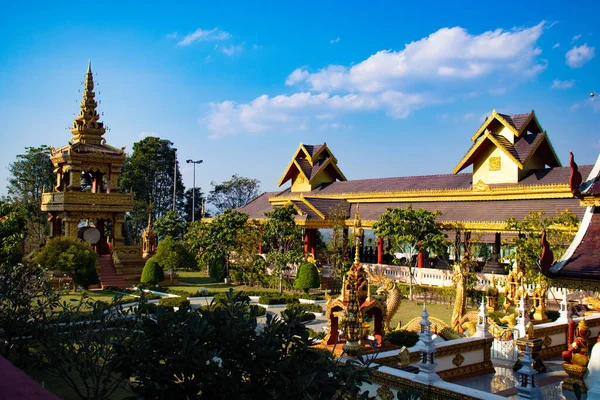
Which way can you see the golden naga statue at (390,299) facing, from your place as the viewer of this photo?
facing to the left of the viewer

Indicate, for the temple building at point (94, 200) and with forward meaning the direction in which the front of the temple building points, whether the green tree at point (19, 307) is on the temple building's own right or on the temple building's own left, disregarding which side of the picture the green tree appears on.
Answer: on the temple building's own right

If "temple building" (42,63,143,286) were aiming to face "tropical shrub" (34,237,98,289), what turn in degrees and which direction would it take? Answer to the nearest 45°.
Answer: approximately 45° to its right

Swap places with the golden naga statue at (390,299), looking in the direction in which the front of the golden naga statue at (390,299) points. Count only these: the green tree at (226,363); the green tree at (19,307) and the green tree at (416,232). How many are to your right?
1

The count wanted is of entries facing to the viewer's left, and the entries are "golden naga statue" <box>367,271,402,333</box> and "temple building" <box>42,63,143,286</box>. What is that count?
1

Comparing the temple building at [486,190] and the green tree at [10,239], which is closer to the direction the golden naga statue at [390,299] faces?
the green tree

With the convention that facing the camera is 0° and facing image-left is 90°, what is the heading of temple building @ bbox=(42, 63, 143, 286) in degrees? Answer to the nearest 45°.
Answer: approximately 315°

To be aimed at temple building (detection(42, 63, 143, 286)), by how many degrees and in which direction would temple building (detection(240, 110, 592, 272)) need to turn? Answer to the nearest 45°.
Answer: approximately 45° to its right

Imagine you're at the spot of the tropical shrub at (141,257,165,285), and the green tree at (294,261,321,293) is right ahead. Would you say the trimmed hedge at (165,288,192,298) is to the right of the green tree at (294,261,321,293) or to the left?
right

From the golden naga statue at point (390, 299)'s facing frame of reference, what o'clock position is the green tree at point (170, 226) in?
The green tree is roughly at 2 o'clock from the golden naga statue.
